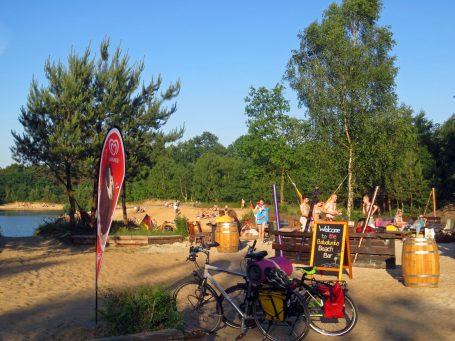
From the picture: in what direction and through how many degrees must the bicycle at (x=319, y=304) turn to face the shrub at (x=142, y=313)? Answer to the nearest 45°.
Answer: approximately 45° to its left

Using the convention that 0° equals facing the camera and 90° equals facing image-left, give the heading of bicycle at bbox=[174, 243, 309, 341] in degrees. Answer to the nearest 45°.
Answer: approximately 90°

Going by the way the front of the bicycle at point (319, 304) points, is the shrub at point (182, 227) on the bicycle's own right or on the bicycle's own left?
on the bicycle's own right

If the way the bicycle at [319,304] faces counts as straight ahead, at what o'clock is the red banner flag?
The red banner flag is roughly at 11 o'clock from the bicycle.

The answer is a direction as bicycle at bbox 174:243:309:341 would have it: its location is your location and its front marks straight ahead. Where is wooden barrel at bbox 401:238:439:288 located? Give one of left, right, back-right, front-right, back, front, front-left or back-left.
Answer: back-right

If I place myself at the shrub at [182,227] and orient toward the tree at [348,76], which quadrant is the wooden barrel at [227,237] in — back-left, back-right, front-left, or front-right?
back-right

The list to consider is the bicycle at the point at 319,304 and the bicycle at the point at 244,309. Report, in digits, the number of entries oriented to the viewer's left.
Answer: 2

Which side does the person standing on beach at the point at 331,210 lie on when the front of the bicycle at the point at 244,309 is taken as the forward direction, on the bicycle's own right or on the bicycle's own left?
on the bicycle's own right

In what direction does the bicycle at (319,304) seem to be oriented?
to the viewer's left

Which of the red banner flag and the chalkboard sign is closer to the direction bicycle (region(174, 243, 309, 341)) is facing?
the red banner flag
